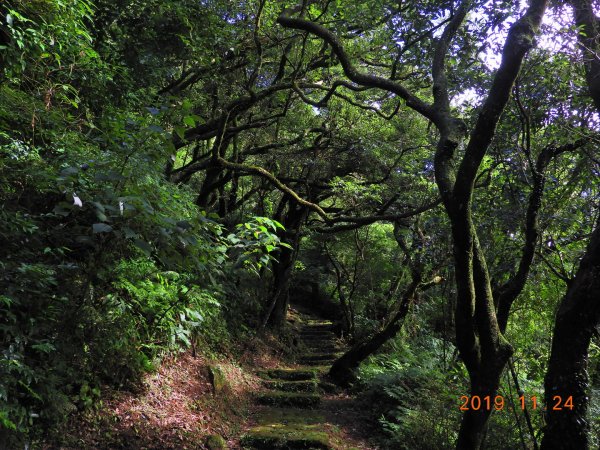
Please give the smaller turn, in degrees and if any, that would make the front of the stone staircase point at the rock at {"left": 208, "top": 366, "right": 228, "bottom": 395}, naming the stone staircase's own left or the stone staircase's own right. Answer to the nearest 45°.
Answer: approximately 45° to the stone staircase's own right

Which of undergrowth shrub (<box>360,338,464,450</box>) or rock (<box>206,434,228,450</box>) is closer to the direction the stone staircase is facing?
the rock

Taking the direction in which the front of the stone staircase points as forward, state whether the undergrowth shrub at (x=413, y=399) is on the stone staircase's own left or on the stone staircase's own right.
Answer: on the stone staircase's own left

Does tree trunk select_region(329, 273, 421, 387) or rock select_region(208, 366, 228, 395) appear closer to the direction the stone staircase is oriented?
the rock

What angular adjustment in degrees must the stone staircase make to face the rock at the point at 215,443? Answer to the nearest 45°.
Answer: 0° — it already faces it

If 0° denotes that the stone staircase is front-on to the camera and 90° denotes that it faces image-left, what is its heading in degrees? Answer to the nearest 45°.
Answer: approximately 0°

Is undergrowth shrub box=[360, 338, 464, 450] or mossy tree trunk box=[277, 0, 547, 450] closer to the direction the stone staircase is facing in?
the mossy tree trunk

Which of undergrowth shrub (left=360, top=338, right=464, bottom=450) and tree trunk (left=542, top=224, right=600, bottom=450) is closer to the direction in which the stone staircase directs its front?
the tree trunk
